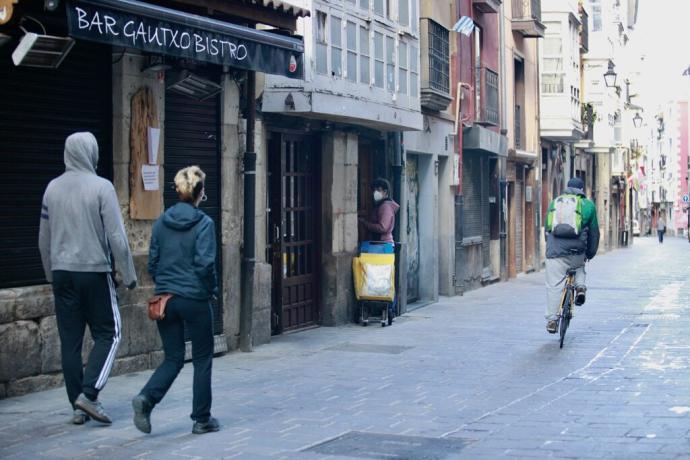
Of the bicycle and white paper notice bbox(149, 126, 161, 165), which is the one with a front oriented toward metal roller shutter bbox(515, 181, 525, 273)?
the bicycle

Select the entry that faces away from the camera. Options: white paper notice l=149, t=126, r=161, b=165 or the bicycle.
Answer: the bicycle

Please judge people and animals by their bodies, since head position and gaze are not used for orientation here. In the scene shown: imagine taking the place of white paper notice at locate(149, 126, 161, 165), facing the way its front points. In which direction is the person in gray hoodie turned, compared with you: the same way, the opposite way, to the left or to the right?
to the left

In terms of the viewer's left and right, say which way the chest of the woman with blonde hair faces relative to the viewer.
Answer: facing away from the viewer and to the right of the viewer

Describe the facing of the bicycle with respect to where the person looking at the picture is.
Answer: facing away from the viewer

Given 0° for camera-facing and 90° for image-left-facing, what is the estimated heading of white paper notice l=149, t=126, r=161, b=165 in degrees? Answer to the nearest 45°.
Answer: approximately 315°

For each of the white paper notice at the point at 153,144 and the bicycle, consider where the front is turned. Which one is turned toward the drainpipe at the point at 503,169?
the bicycle

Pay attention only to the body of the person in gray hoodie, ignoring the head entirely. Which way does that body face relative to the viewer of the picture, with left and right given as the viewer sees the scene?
facing away from the viewer and to the right of the viewer

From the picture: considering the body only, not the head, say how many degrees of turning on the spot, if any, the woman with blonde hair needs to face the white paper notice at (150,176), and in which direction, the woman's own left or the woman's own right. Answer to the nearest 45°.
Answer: approximately 45° to the woman's own left

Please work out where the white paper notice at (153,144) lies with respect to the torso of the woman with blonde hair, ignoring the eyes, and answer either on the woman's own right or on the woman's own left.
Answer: on the woman's own left

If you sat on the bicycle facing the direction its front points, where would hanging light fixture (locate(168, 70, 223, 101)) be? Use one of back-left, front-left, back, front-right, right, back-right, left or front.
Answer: back-left
